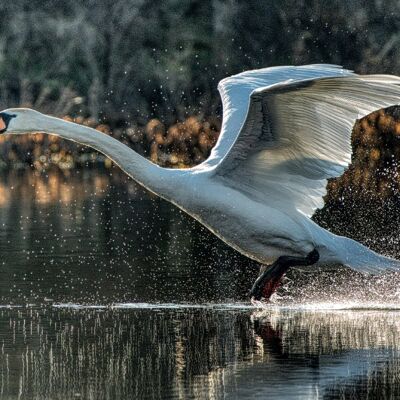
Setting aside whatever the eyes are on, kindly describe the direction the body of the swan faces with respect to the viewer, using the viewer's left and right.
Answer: facing to the left of the viewer
